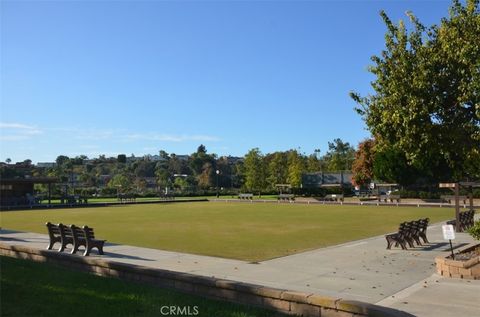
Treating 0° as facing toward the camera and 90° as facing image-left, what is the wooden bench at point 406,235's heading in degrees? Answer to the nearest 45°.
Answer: approximately 135°

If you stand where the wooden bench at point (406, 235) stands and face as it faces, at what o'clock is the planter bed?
The planter bed is roughly at 7 o'clock from the wooden bench.

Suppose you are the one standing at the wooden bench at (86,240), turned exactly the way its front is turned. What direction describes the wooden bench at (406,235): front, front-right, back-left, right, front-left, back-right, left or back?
front-right

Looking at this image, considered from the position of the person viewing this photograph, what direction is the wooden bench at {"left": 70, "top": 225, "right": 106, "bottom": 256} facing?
facing away from the viewer and to the right of the viewer

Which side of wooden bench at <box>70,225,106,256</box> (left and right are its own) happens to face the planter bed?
right

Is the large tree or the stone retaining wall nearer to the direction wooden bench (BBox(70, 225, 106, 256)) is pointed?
the large tree

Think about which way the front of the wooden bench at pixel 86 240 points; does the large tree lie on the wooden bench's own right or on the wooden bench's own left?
on the wooden bench's own right

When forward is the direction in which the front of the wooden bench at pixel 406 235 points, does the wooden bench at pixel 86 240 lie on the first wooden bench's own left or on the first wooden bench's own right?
on the first wooden bench's own left
